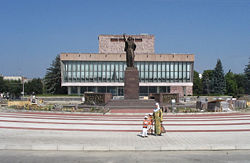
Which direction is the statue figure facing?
toward the camera

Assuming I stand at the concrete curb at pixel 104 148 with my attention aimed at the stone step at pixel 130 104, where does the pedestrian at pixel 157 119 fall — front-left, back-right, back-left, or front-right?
front-right

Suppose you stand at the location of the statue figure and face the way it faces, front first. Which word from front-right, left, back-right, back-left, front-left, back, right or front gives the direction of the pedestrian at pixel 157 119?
front

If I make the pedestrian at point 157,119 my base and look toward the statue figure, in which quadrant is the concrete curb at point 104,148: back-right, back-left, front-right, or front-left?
back-left

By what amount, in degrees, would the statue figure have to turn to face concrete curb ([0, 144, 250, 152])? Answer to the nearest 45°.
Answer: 0° — it already faces it
